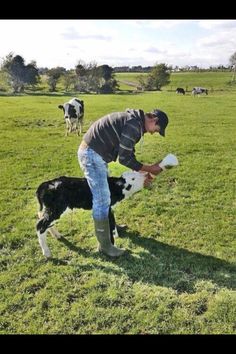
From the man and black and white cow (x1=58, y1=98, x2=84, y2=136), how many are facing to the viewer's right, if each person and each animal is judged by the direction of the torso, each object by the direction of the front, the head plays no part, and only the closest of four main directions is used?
1

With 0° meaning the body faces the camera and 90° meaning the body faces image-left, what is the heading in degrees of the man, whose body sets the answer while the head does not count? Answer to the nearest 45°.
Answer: approximately 270°

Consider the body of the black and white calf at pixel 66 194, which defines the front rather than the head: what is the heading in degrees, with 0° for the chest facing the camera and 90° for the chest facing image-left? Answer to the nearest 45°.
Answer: approximately 270°

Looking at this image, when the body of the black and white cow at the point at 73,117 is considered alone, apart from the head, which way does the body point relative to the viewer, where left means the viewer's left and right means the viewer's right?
facing the viewer and to the left of the viewer

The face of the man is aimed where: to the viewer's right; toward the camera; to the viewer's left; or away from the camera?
to the viewer's right

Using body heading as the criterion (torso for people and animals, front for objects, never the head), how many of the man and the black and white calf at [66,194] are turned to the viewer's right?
2

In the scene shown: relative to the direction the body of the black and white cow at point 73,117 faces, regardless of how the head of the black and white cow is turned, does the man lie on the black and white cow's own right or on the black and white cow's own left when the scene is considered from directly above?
on the black and white cow's own left

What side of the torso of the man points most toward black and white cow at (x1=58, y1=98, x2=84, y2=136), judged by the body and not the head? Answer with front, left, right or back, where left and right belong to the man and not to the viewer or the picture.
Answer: left

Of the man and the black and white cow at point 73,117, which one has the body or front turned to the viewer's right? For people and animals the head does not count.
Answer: the man
